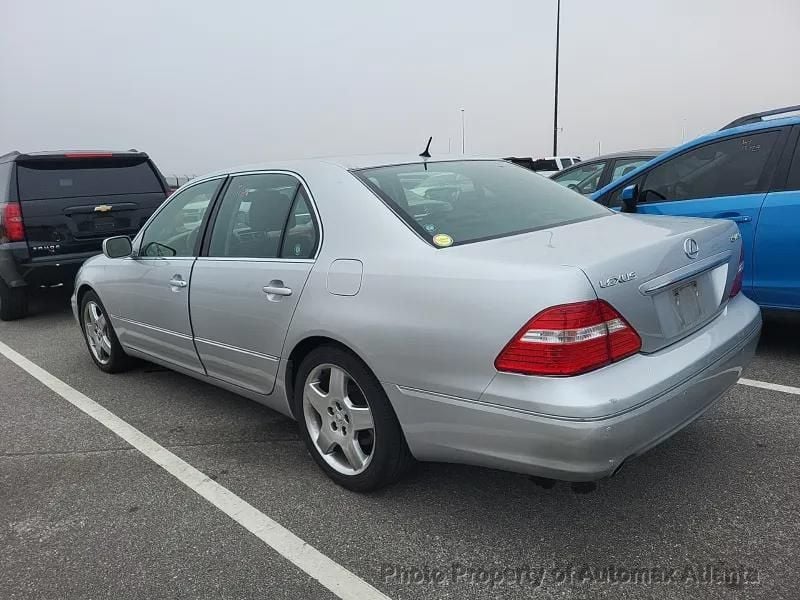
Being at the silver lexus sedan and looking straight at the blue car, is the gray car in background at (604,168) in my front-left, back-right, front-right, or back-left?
front-left

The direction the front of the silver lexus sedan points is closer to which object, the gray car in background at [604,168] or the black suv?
the black suv

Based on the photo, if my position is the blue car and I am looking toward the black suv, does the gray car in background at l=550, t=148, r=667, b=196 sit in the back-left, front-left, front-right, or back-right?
front-right

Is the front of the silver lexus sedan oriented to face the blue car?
no

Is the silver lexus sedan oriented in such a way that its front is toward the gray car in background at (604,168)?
no

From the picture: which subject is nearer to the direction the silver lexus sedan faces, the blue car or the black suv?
the black suv

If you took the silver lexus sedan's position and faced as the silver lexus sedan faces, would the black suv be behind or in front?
in front

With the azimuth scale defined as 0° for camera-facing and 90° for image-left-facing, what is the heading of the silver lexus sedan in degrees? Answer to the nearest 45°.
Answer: approximately 135°
